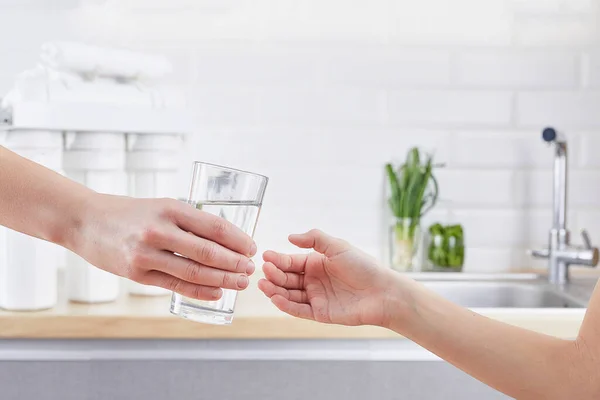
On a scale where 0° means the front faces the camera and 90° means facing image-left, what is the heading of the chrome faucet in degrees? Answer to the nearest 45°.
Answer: approximately 45°
